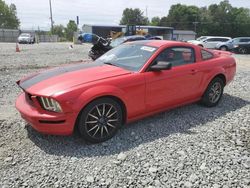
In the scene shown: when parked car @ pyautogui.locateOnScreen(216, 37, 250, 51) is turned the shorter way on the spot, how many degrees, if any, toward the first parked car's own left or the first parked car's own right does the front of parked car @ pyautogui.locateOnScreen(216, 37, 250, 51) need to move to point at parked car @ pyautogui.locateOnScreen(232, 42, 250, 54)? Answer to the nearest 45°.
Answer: approximately 135° to the first parked car's own left

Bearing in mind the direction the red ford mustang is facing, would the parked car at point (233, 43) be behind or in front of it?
behind

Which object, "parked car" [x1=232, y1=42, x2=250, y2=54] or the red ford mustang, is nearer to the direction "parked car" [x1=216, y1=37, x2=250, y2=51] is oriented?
the red ford mustang

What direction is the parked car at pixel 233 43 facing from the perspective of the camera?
to the viewer's left

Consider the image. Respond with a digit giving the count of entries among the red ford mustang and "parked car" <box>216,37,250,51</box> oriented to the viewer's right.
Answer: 0

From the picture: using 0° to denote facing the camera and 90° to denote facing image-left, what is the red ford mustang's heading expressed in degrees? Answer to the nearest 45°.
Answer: approximately 45°

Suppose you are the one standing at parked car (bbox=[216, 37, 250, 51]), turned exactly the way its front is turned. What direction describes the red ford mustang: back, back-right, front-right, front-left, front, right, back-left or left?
left

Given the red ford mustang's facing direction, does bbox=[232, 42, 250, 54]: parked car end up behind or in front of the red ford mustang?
behind
